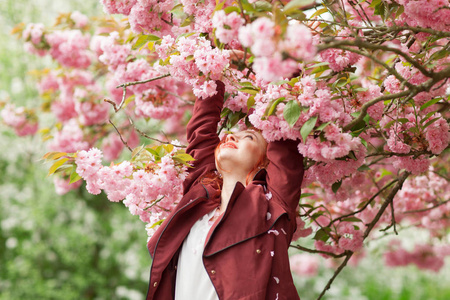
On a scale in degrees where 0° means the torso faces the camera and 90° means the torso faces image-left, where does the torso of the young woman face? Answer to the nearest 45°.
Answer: approximately 45°
